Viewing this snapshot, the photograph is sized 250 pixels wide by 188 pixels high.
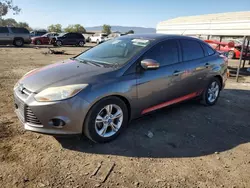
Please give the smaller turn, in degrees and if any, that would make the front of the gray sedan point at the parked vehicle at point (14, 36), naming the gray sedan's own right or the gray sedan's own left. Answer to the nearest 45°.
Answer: approximately 90° to the gray sedan's own right

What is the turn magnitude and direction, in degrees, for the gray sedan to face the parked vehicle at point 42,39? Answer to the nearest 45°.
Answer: approximately 135° to its right

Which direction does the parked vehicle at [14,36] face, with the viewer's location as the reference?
facing to the left of the viewer

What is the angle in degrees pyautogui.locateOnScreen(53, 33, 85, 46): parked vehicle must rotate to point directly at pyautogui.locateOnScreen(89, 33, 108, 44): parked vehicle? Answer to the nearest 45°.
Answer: approximately 135° to its right

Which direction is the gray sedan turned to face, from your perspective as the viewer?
facing the viewer and to the left of the viewer

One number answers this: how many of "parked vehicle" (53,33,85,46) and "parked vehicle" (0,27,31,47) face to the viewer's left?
2

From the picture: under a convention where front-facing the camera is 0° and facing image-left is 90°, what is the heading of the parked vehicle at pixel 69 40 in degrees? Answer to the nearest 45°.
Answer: approximately 90°

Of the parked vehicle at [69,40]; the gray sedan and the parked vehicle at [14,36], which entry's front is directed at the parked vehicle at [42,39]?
the parked vehicle at [69,40]

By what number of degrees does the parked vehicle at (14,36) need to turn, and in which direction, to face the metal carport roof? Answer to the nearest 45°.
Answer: approximately 135° to its left

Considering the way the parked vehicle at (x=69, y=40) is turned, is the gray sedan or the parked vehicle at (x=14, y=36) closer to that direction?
the parked vehicle

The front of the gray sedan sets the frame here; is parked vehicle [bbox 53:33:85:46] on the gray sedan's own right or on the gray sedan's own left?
on the gray sedan's own right

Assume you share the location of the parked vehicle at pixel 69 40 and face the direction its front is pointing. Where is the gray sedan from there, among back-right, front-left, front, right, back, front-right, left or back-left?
left

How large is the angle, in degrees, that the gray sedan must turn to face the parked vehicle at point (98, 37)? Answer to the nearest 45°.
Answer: approximately 135° to its right
